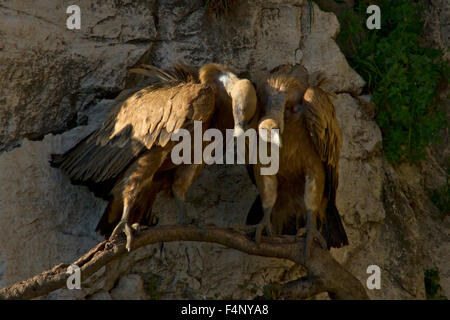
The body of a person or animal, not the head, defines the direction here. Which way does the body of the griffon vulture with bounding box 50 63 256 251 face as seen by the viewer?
to the viewer's right

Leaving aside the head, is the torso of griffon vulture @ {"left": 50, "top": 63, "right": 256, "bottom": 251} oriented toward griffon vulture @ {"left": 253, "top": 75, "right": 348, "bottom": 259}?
yes
